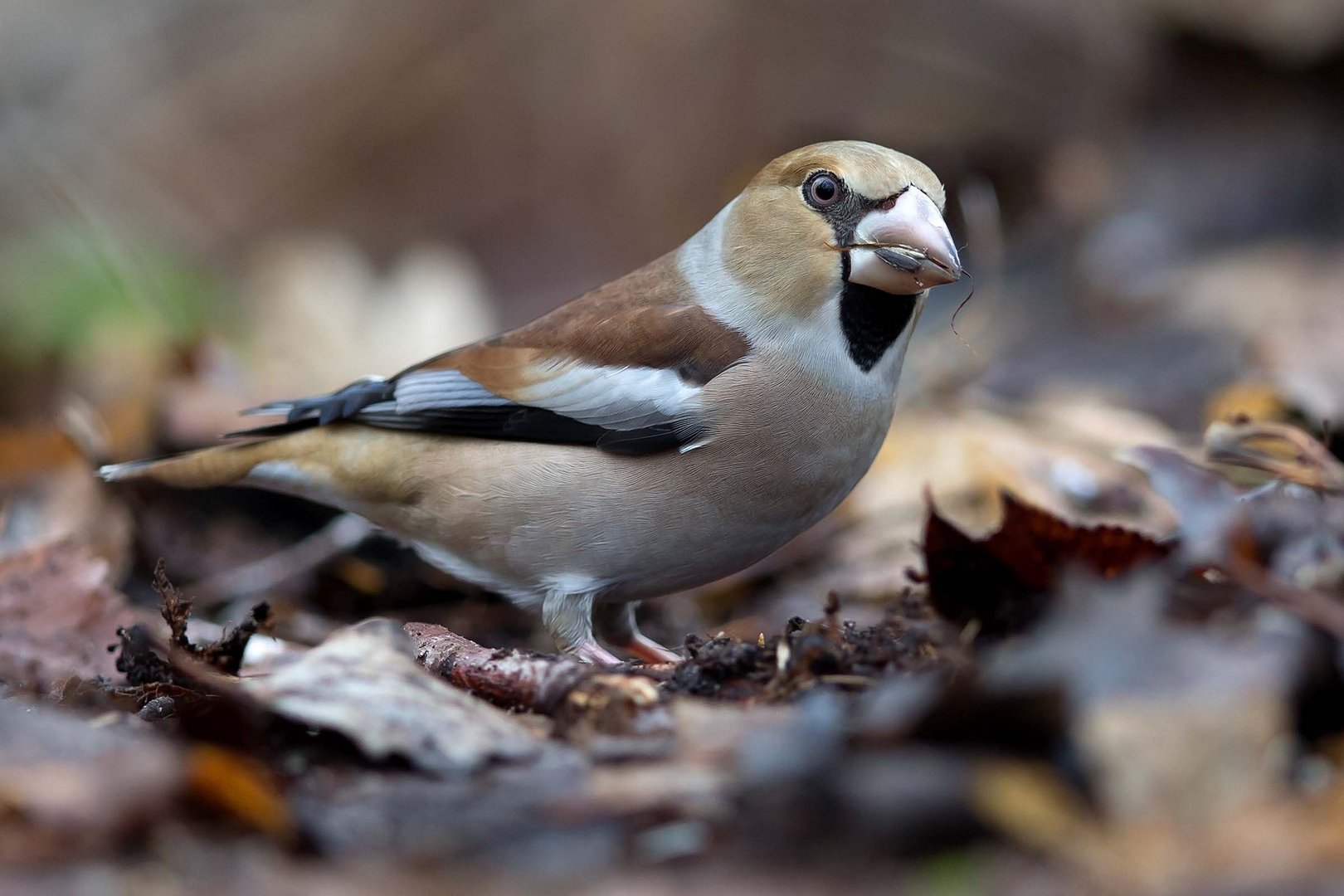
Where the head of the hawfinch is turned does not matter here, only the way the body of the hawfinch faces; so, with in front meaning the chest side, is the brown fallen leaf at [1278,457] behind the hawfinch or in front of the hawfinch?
in front

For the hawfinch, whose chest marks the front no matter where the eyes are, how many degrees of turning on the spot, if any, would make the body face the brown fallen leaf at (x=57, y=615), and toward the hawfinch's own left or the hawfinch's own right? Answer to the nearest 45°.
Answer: approximately 180°

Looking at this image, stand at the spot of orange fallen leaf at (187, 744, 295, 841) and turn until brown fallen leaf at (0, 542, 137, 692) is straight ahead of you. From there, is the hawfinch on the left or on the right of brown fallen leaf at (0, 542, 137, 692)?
right

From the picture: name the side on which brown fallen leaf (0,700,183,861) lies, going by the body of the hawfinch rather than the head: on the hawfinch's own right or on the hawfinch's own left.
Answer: on the hawfinch's own right

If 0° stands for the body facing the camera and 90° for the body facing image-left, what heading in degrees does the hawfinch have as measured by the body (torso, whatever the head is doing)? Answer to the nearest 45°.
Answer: approximately 270°

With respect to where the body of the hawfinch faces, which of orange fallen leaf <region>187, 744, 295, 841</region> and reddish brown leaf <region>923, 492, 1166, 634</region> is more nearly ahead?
the reddish brown leaf

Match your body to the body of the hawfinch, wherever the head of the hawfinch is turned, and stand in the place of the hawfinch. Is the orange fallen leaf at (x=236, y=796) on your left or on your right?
on your right
